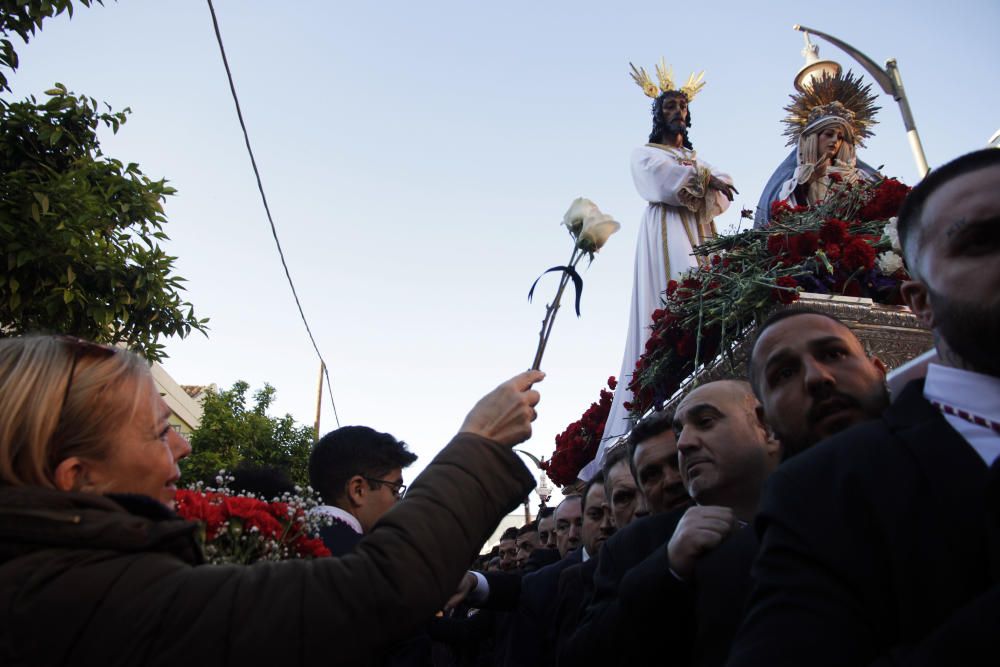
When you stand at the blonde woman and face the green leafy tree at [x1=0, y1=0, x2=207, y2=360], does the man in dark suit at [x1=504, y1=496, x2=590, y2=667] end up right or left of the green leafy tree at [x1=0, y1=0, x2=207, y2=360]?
right

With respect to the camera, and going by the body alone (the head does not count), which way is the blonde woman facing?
to the viewer's right

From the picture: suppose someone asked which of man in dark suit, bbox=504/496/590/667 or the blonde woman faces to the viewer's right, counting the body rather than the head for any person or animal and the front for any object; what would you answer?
the blonde woman

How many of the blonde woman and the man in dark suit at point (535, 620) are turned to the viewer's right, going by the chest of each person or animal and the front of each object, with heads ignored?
1

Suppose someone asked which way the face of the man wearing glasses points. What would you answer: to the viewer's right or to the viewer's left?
to the viewer's right

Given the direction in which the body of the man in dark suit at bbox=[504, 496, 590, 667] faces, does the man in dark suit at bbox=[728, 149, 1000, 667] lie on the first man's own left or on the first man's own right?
on the first man's own left

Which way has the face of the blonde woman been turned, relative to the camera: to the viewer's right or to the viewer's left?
to the viewer's right

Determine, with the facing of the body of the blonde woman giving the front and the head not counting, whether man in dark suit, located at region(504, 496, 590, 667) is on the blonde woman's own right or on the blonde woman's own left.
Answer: on the blonde woman's own left
